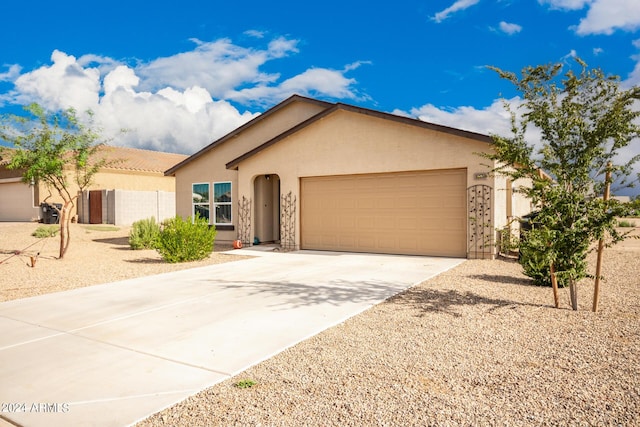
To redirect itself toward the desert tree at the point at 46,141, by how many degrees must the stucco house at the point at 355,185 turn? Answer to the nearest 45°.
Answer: approximately 45° to its right

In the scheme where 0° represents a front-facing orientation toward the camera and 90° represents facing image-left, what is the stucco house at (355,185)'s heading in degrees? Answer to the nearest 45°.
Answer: approximately 45°

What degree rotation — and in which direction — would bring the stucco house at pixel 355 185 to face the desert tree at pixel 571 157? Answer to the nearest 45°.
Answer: approximately 45° to its left

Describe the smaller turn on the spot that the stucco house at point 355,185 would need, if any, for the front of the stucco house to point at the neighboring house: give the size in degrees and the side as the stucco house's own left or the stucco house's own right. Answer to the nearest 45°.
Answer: approximately 90° to the stucco house's own right

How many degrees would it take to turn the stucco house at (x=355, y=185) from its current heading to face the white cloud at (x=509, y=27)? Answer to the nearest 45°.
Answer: approximately 135° to its left

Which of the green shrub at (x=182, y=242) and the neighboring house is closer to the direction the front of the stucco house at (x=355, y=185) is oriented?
the green shrub
